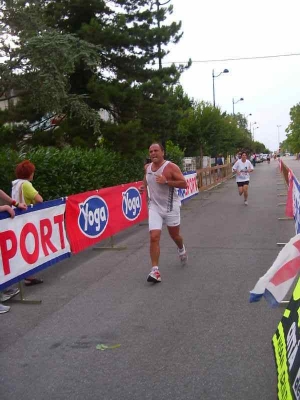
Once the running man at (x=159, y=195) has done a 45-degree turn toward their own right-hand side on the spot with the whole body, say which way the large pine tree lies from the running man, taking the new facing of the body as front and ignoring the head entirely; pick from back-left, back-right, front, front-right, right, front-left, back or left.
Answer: right

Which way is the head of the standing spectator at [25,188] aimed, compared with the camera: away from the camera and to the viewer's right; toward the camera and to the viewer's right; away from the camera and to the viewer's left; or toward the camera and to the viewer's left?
away from the camera and to the viewer's right

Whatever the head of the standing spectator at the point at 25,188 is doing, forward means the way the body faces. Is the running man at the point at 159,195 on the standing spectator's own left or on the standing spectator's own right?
on the standing spectator's own right

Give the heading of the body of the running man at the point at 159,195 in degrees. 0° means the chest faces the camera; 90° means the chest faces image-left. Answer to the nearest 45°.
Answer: approximately 45°

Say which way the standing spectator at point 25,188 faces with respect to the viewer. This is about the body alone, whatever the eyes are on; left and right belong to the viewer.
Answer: facing away from the viewer and to the right of the viewer

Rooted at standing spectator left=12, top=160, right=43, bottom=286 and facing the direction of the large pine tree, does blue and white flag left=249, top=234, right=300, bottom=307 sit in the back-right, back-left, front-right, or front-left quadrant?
back-right
